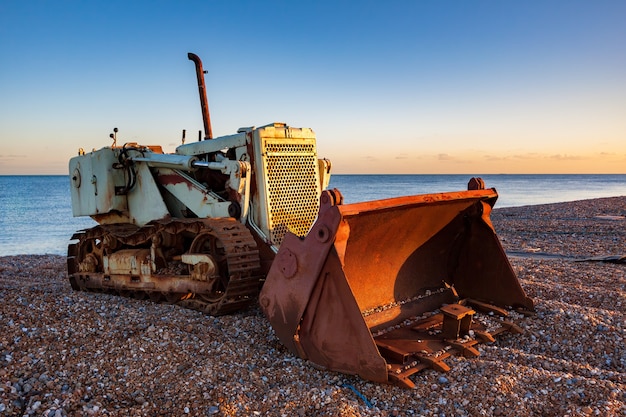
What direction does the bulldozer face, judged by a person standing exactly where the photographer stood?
facing the viewer and to the right of the viewer
